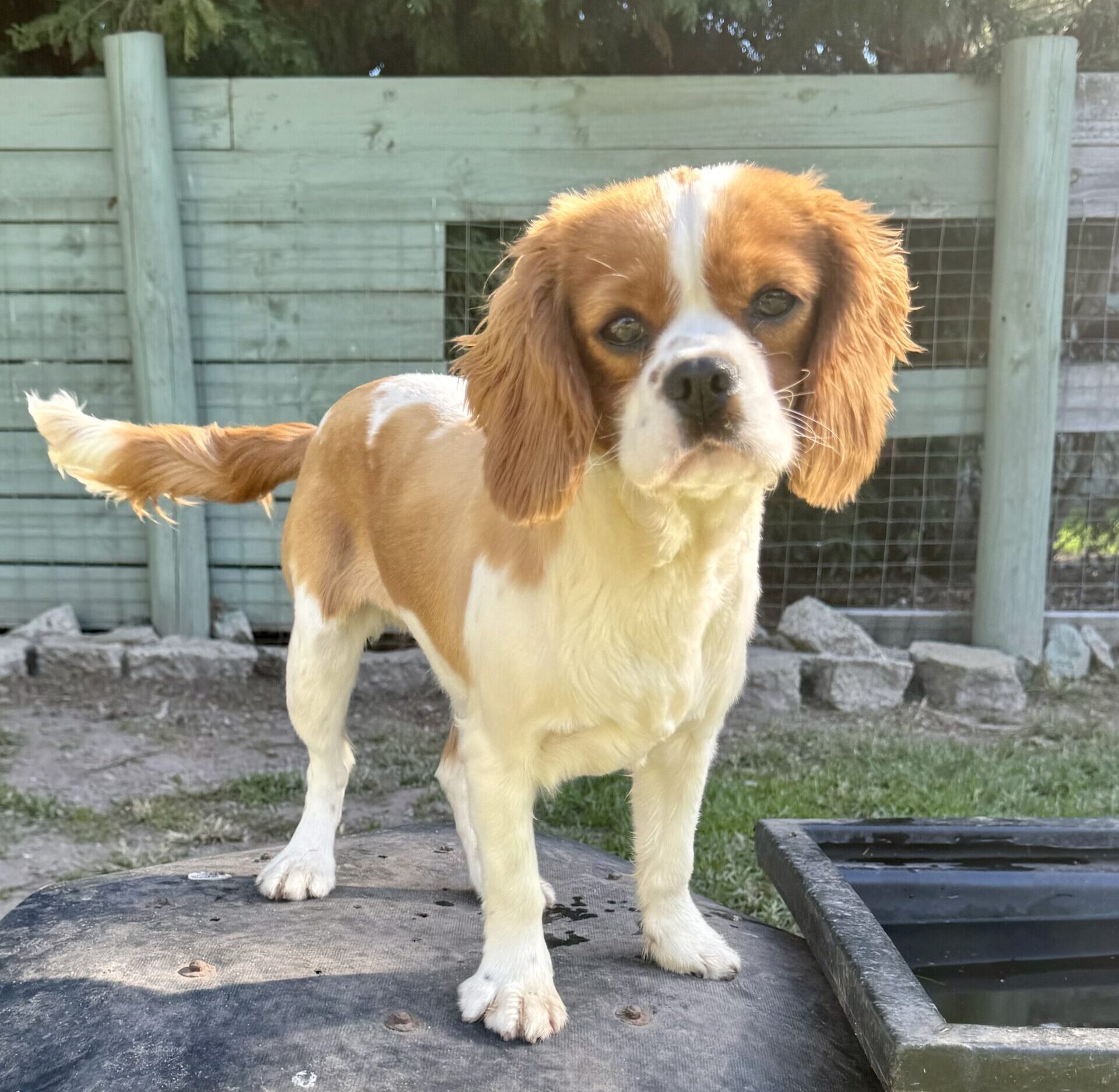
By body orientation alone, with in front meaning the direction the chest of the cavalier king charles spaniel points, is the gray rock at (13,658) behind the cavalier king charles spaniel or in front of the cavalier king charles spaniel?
behind

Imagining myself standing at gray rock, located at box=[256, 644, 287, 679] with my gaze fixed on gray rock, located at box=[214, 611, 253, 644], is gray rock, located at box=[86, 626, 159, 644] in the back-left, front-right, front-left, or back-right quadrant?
front-left

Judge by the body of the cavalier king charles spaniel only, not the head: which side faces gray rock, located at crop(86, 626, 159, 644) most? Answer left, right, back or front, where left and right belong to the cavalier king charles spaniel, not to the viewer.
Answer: back

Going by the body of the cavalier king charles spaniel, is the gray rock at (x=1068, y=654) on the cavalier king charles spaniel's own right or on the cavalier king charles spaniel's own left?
on the cavalier king charles spaniel's own left

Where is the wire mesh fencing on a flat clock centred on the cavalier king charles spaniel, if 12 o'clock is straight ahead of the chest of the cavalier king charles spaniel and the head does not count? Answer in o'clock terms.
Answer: The wire mesh fencing is roughly at 7 o'clock from the cavalier king charles spaniel.

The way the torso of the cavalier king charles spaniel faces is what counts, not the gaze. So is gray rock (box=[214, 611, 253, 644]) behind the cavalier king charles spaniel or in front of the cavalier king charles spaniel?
behind

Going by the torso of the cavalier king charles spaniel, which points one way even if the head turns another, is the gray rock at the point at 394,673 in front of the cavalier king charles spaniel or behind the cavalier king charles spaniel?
behind

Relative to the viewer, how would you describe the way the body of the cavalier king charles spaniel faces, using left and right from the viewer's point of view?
facing the viewer and to the right of the viewer

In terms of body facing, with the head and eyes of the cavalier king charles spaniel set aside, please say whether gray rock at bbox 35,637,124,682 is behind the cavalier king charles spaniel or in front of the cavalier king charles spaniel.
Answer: behind

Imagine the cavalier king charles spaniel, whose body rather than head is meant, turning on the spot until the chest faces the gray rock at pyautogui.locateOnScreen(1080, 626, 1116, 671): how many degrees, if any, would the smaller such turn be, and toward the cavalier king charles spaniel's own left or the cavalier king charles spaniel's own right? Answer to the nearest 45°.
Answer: approximately 90° to the cavalier king charles spaniel's own left

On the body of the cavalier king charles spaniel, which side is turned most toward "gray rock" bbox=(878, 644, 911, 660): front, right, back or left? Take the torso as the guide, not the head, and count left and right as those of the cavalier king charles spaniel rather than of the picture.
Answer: left
